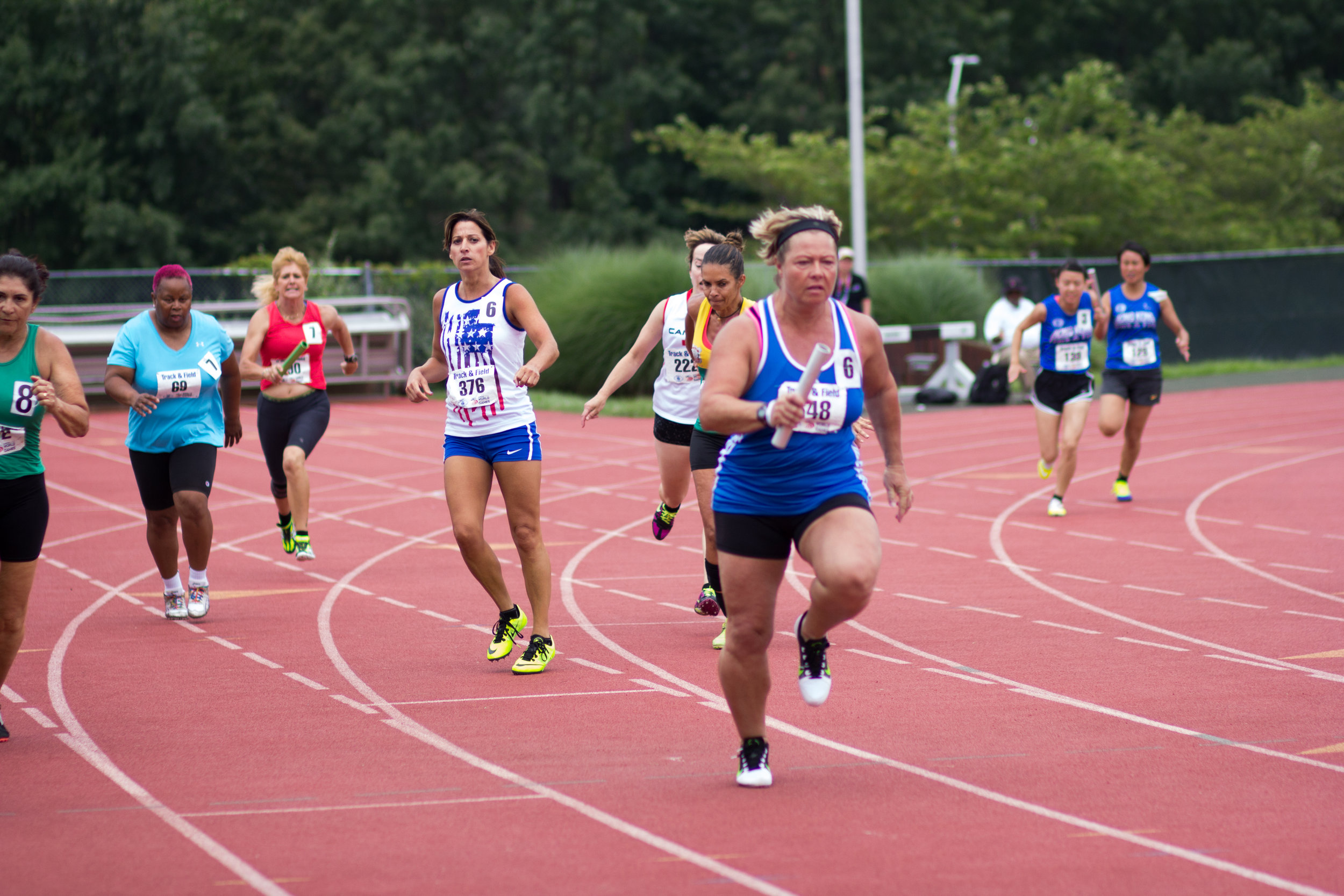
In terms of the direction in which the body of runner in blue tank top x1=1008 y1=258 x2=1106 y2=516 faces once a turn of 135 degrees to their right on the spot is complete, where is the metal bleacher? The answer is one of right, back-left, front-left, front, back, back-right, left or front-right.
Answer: front

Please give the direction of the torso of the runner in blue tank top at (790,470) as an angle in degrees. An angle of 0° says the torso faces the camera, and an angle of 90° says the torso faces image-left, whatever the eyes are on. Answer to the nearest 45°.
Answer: approximately 0°

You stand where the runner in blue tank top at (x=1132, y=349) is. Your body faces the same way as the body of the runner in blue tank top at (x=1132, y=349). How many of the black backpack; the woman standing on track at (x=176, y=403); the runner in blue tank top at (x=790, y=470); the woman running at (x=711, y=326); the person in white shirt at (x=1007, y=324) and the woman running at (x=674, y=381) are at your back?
2

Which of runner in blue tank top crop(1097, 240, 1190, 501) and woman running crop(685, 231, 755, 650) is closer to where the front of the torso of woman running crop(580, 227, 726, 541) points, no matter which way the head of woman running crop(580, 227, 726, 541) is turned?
the woman running

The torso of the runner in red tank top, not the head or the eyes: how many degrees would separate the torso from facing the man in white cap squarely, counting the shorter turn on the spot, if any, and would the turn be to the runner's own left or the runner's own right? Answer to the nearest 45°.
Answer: approximately 135° to the runner's own left

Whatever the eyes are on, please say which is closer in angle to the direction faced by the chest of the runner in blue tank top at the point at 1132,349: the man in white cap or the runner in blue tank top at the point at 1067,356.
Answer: the runner in blue tank top

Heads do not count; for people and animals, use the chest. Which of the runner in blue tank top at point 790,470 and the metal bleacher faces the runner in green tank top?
the metal bleacher
